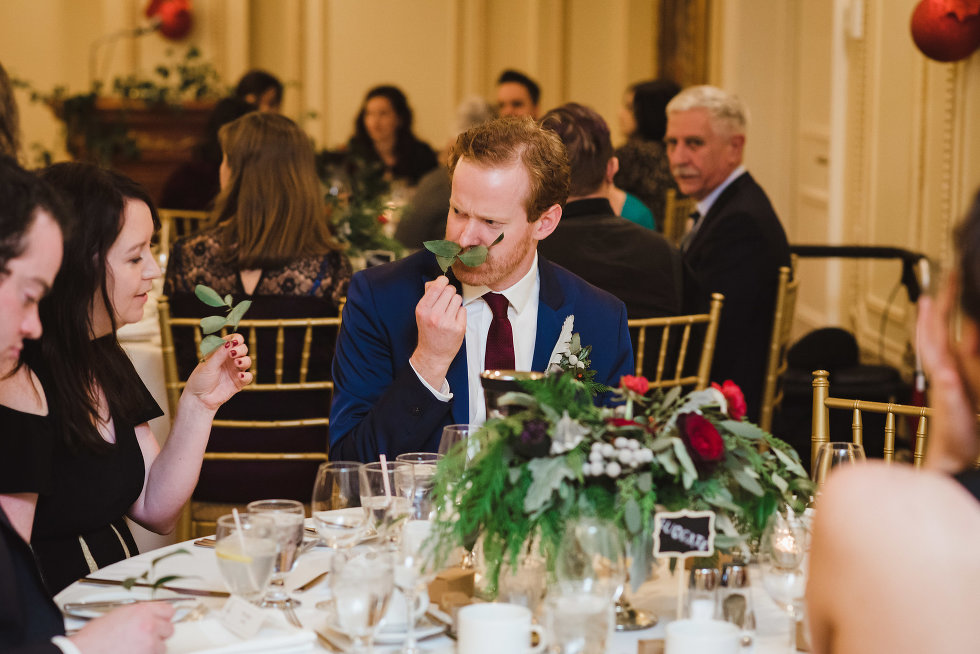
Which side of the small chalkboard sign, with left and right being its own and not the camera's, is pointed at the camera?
front

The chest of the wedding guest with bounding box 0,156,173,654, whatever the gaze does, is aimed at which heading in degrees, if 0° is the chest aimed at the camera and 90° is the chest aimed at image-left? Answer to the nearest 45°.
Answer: approximately 270°

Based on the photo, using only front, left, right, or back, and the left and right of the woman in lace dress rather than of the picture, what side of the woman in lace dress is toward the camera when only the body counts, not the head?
back

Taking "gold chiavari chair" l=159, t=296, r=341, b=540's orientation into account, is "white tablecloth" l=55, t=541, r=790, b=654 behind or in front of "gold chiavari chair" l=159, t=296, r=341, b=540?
behind

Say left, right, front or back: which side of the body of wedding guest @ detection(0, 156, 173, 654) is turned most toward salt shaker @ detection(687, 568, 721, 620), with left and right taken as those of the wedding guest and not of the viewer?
front

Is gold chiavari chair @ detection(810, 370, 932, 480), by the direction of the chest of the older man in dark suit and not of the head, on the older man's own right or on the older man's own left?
on the older man's own left

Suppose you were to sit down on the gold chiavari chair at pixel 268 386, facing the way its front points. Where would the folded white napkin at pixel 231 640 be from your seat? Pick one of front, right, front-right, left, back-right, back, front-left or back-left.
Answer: back

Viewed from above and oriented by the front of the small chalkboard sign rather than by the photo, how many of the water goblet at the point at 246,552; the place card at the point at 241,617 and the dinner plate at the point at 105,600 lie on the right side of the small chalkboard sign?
3

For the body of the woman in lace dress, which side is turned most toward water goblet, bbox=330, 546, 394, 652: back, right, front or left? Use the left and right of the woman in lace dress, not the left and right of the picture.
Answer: back

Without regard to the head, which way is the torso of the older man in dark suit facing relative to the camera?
to the viewer's left

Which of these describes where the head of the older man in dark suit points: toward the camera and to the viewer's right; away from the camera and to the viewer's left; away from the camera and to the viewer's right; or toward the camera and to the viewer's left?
toward the camera and to the viewer's left

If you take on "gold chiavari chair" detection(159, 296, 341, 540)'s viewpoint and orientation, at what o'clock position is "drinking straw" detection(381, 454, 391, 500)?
The drinking straw is roughly at 6 o'clock from the gold chiavari chair.

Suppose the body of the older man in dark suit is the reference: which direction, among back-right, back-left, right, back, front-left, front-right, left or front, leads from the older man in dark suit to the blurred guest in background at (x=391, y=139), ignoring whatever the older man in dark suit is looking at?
front-right

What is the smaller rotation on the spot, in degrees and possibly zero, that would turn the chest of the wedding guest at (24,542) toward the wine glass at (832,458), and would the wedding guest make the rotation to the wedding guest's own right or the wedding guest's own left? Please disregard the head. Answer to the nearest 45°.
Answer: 0° — they already face it

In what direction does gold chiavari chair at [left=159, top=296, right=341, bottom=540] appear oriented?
away from the camera

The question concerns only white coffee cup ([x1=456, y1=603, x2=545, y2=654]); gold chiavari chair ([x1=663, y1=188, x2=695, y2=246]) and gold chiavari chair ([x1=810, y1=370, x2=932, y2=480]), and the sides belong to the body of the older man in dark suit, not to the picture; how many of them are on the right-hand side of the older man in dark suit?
1

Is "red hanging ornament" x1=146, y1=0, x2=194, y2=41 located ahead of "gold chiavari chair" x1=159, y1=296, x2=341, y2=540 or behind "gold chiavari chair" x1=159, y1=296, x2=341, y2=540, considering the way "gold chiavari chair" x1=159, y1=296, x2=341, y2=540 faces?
ahead

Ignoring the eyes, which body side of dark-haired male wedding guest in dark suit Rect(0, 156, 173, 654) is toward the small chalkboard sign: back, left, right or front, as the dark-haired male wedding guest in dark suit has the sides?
front
